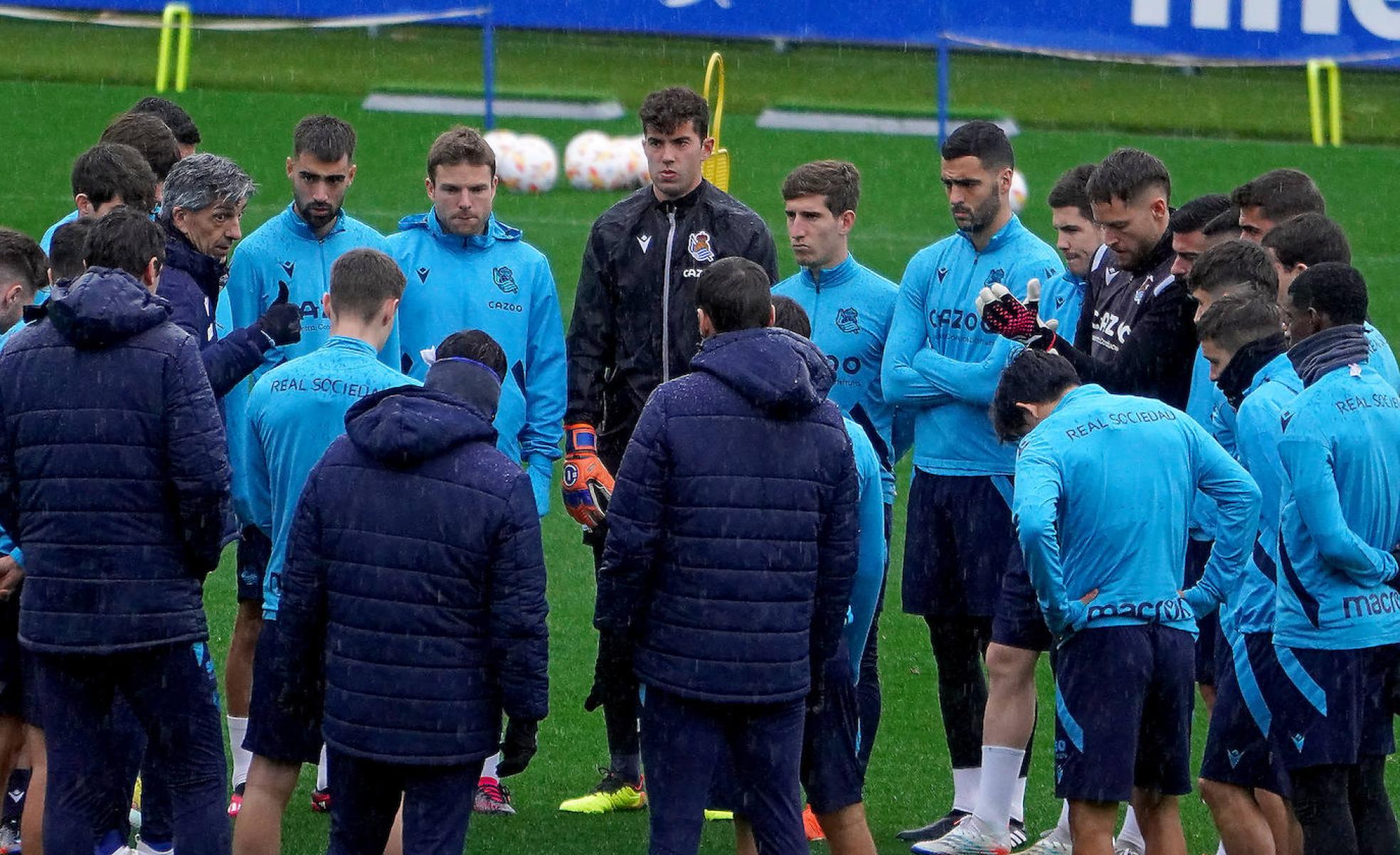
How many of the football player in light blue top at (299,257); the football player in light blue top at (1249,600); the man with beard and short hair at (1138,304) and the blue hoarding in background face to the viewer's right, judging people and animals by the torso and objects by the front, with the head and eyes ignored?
0

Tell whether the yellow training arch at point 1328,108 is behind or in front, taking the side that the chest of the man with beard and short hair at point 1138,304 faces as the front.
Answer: behind

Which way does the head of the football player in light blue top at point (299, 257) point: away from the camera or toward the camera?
toward the camera

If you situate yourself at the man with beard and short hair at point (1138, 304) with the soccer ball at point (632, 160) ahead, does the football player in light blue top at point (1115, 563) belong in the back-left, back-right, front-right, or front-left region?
back-left

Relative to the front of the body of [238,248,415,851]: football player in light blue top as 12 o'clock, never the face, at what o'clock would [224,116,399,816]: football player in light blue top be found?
[224,116,399,816]: football player in light blue top is roughly at 12 o'clock from [238,248,415,851]: football player in light blue top.

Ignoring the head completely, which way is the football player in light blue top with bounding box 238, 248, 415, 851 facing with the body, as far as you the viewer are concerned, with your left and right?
facing away from the viewer

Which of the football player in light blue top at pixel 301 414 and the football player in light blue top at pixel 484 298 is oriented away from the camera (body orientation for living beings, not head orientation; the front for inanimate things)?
the football player in light blue top at pixel 301 414

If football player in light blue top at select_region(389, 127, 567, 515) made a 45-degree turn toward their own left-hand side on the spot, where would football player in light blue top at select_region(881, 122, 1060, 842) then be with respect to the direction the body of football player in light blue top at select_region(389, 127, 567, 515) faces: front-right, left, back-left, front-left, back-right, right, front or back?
front-left

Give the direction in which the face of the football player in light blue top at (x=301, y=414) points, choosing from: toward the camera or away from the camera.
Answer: away from the camera

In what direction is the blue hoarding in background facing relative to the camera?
toward the camera

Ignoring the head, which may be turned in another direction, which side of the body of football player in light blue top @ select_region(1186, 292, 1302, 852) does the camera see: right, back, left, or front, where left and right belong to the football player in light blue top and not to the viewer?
left

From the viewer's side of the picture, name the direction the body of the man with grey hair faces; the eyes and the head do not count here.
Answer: to the viewer's right

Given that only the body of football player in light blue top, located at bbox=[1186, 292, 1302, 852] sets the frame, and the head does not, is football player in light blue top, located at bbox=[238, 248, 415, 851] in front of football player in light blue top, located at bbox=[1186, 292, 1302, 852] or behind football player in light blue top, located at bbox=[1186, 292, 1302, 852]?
in front

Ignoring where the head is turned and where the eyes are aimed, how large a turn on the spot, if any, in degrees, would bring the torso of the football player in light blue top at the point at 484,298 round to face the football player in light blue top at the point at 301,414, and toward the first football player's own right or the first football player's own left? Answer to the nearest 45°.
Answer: approximately 45° to the first football player's own right

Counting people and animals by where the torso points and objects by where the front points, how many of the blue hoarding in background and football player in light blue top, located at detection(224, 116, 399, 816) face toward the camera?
2

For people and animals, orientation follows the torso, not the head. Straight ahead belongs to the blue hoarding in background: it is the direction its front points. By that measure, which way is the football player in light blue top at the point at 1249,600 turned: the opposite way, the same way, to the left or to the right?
to the right

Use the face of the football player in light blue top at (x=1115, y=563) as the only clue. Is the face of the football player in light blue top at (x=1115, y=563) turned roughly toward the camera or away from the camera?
away from the camera

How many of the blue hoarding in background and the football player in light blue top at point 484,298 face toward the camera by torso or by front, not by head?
2

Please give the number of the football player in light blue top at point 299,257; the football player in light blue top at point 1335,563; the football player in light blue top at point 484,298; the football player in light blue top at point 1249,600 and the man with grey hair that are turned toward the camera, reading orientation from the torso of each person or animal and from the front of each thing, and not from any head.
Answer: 2
